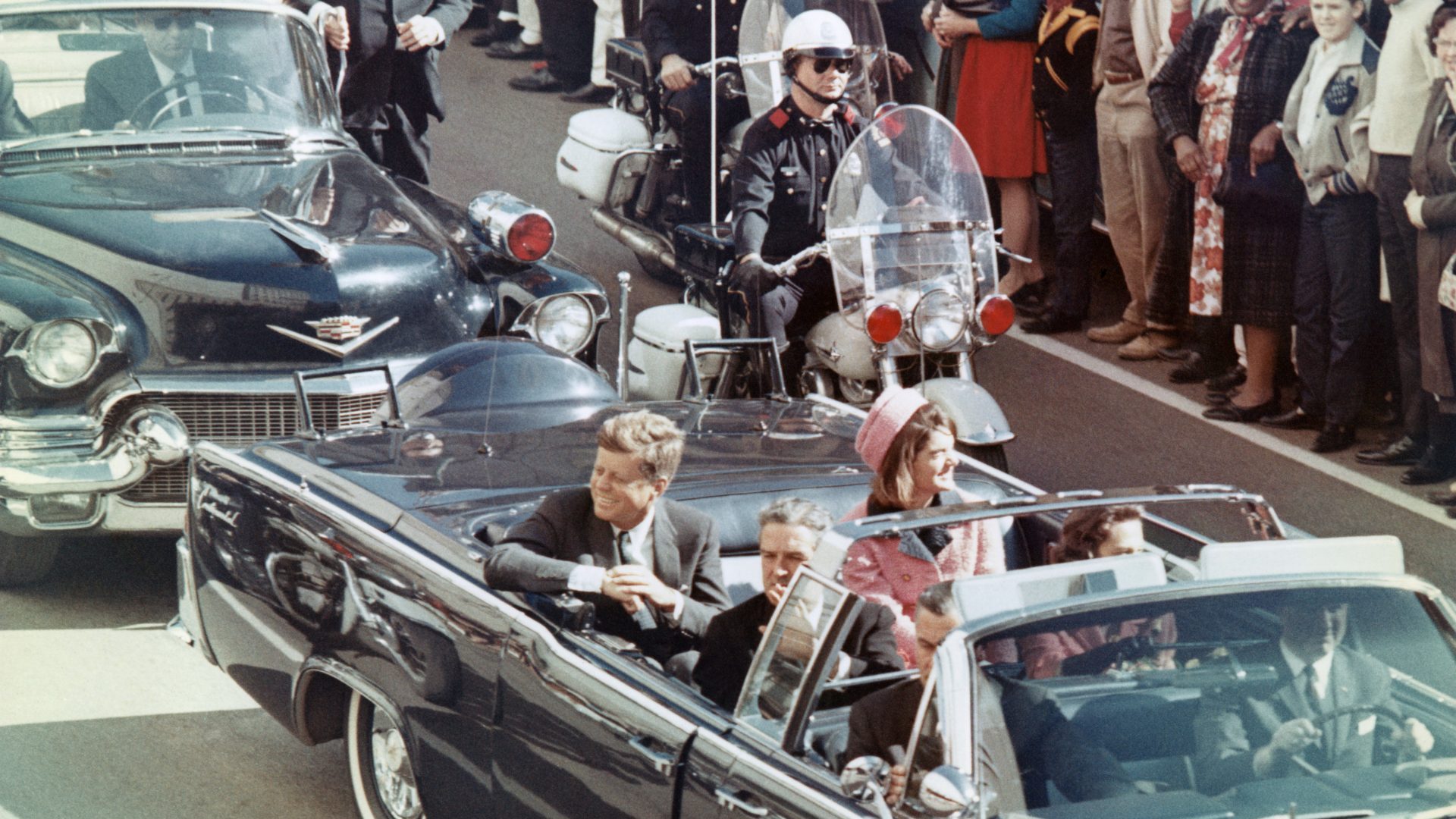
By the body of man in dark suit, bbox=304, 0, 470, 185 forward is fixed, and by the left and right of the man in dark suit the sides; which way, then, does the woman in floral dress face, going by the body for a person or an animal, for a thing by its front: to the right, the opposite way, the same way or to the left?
to the right

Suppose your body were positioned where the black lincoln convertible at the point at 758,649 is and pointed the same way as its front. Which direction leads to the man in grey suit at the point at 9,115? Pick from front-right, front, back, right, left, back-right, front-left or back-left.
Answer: back

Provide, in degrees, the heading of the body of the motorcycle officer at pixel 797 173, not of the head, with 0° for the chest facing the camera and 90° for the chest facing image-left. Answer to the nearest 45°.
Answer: approximately 315°

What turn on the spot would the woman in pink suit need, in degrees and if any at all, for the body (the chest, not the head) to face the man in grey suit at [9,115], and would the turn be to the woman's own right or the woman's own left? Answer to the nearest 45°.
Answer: approximately 180°

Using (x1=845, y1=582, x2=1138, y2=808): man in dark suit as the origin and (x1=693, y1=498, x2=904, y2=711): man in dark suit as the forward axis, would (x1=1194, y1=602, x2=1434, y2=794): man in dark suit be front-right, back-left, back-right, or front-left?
back-right

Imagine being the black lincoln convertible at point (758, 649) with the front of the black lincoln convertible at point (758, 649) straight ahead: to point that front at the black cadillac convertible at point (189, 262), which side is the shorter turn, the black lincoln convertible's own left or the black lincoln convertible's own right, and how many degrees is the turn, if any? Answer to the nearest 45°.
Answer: approximately 180°
